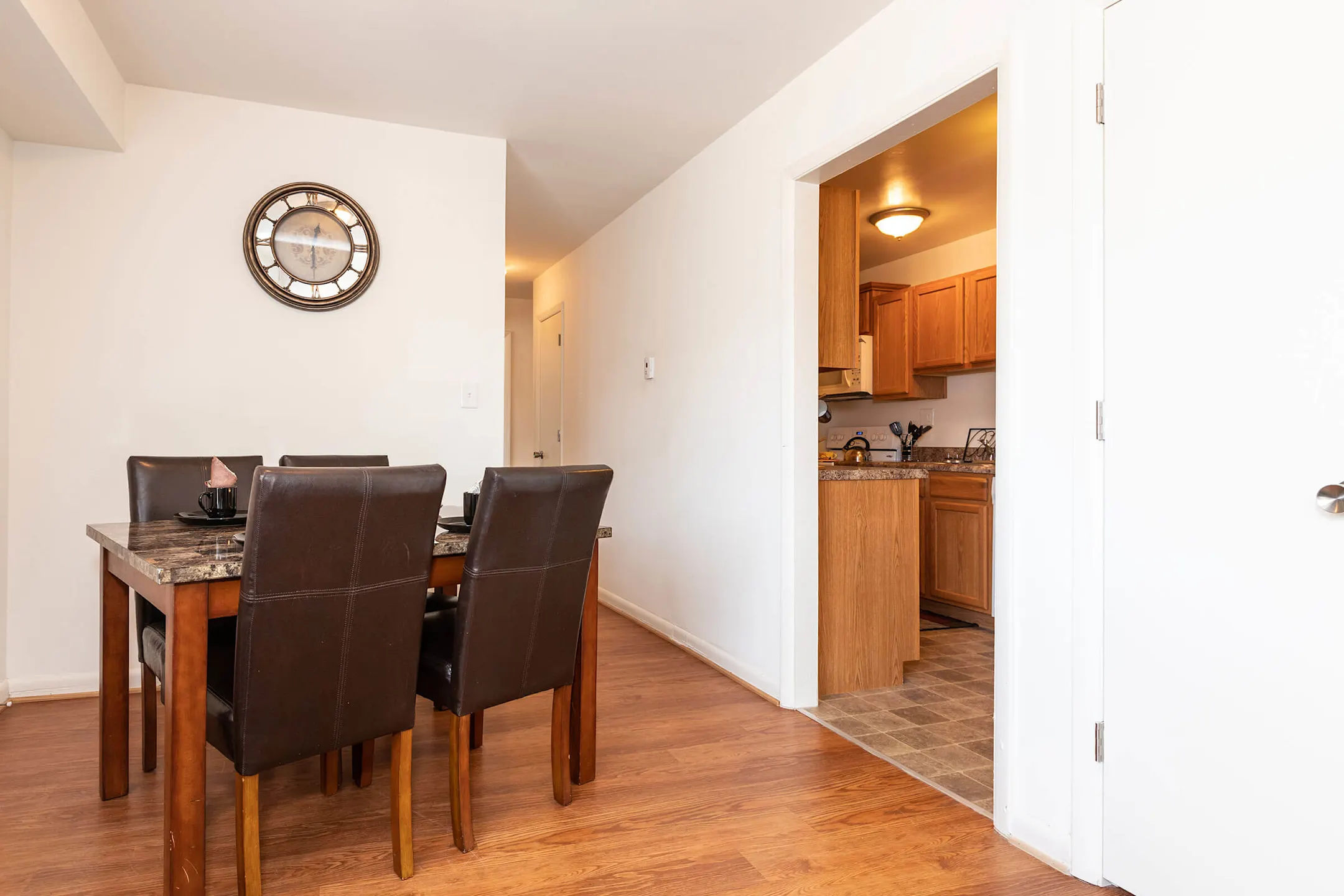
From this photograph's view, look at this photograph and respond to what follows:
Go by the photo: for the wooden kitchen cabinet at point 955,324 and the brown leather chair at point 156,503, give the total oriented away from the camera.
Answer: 0

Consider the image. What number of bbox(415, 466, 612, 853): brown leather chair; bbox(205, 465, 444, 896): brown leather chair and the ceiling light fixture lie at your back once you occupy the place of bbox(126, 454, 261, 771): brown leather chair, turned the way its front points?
0

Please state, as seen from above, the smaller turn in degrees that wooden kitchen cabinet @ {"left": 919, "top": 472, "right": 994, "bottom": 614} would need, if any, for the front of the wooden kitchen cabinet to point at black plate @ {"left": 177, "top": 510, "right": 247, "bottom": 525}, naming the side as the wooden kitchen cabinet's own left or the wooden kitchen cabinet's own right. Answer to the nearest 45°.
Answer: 0° — it already faces it

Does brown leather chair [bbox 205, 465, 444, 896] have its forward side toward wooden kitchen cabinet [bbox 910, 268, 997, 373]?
no

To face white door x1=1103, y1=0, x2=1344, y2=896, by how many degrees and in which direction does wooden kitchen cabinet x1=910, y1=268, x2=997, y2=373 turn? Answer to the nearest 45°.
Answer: approximately 45° to its left

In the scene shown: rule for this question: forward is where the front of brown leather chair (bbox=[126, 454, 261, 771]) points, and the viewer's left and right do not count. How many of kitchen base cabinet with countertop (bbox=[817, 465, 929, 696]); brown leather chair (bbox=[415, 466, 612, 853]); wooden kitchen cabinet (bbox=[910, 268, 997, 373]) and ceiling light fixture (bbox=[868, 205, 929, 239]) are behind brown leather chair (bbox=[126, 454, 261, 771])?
0

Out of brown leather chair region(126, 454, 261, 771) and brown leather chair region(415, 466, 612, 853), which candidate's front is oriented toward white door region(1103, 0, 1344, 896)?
brown leather chair region(126, 454, 261, 771)

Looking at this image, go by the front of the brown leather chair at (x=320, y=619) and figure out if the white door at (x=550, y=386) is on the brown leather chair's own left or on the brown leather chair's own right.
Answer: on the brown leather chair's own right

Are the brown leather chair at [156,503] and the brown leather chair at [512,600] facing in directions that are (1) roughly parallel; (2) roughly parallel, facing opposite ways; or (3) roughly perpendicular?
roughly parallel, facing opposite ways

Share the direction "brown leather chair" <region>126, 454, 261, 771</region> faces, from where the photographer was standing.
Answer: facing the viewer and to the right of the viewer

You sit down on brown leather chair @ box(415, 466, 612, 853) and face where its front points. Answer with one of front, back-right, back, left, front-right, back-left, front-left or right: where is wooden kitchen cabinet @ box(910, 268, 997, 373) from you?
right

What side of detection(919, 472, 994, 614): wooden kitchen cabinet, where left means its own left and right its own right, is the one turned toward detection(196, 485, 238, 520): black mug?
front

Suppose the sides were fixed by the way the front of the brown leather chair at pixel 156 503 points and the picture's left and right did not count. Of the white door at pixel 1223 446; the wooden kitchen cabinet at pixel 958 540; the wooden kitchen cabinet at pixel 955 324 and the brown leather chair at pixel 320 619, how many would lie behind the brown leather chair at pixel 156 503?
0

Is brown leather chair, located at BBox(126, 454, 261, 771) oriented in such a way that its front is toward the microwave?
no

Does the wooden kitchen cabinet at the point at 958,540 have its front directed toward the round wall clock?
yes

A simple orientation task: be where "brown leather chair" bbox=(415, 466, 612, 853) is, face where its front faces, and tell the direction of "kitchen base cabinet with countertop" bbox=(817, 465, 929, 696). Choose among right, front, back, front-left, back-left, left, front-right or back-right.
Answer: right

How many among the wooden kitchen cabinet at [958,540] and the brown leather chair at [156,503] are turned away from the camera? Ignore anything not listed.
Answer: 0

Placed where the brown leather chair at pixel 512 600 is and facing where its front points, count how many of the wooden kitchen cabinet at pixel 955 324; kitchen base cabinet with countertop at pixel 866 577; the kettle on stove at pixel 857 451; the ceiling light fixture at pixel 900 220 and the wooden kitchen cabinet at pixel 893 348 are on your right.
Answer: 5
